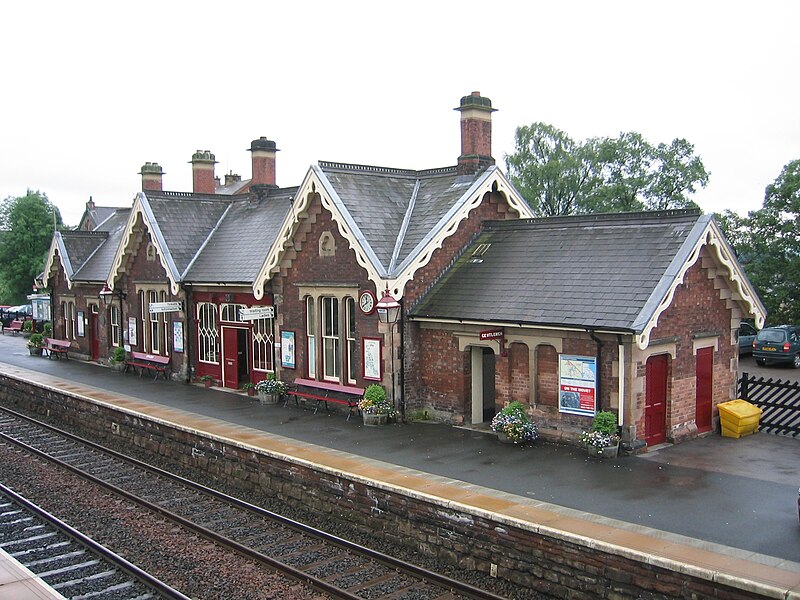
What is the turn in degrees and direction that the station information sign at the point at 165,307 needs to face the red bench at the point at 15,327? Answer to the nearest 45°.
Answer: approximately 135° to its right

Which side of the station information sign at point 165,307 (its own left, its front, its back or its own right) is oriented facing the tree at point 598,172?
left

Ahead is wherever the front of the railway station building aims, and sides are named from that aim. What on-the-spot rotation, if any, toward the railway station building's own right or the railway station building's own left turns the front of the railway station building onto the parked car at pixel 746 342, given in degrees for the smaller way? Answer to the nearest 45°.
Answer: approximately 180°

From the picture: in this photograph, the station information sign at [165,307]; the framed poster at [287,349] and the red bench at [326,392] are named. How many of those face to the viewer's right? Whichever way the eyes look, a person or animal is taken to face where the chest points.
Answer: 0

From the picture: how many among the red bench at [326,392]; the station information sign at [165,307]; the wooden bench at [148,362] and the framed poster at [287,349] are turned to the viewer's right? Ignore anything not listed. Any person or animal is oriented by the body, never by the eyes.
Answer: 0

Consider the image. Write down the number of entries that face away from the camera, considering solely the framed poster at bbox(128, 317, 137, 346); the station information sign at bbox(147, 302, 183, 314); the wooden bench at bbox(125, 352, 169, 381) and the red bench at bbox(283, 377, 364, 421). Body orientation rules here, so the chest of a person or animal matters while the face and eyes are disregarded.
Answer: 0

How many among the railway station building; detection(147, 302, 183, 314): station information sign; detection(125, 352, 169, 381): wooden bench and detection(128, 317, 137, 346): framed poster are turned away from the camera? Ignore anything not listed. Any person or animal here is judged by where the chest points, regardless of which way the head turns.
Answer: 0

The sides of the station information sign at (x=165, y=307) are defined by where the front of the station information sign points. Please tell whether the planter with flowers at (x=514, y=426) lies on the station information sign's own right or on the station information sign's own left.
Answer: on the station information sign's own left

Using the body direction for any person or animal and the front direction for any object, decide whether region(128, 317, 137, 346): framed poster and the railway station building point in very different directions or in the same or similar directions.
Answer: same or similar directions

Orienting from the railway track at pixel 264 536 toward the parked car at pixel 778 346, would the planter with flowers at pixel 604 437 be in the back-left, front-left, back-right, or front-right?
front-right

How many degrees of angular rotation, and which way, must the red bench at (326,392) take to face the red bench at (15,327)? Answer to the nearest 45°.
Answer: approximately 90° to its right

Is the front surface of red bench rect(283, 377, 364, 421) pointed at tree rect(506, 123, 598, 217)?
no

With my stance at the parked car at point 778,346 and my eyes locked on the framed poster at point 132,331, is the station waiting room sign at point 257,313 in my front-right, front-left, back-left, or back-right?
front-left

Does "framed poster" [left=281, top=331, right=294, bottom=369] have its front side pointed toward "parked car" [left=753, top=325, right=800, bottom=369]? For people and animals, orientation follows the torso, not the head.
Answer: no

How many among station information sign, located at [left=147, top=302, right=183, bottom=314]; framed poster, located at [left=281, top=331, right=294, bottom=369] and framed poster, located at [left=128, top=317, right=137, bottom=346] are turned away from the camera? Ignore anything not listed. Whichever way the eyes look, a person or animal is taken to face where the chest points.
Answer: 0

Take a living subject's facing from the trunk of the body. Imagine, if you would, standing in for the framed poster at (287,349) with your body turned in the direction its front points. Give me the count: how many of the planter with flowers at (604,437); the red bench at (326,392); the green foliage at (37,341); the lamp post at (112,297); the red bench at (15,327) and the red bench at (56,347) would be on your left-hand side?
2

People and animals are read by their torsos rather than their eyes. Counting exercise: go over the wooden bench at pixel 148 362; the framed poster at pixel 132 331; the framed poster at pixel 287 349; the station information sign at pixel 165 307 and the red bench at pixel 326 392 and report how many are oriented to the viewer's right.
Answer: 0

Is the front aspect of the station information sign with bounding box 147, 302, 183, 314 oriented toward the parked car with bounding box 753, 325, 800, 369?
no

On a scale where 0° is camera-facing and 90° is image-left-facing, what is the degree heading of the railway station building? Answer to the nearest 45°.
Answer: approximately 45°

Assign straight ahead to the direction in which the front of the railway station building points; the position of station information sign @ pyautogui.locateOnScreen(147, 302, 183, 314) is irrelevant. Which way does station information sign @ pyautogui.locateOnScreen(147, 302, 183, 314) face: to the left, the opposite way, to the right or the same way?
the same way

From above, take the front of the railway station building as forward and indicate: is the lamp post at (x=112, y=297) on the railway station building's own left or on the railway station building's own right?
on the railway station building's own right

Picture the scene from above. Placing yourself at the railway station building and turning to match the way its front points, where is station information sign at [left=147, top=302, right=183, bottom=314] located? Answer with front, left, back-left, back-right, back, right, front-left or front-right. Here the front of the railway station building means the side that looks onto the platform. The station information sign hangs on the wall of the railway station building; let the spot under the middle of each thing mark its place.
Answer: right

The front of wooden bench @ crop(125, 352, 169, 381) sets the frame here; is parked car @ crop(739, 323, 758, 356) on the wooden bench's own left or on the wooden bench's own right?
on the wooden bench's own left
